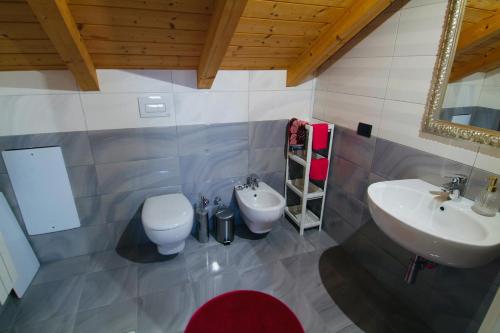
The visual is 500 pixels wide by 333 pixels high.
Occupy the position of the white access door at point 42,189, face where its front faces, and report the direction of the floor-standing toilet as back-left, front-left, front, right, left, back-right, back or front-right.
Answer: front-left

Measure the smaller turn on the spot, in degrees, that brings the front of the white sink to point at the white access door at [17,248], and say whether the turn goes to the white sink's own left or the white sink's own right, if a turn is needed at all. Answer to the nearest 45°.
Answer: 0° — it already faces it

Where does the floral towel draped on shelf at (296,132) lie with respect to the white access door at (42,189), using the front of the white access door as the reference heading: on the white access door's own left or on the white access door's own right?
on the white access door's own left

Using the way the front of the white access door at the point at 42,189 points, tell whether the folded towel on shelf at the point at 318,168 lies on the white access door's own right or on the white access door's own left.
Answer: on the white access door's own left

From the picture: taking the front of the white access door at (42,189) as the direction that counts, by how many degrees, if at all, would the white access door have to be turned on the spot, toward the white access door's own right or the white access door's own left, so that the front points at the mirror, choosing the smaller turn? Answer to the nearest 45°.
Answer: approximately 45° to the white access door's own left

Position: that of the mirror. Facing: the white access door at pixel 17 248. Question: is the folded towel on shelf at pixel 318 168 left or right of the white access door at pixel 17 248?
right

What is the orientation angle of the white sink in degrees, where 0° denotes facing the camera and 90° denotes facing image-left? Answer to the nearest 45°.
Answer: approximately 45°

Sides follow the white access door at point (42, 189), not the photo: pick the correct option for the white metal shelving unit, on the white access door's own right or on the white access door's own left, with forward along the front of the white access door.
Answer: on the white access door's own left
